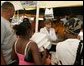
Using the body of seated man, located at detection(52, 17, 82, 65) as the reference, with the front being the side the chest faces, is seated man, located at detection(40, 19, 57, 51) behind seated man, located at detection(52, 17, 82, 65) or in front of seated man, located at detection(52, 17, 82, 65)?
in front

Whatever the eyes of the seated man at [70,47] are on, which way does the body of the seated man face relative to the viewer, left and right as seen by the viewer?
facing away from the viewer and to the left of the viewer
